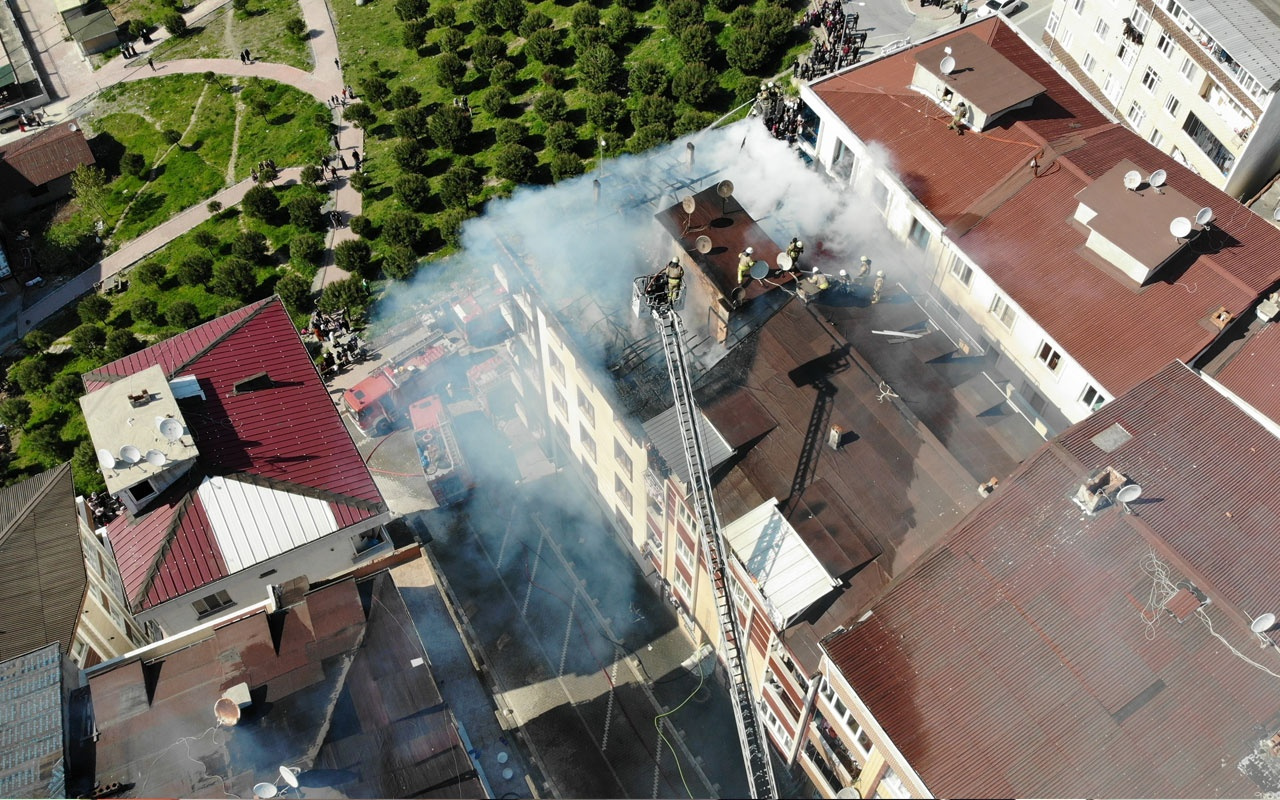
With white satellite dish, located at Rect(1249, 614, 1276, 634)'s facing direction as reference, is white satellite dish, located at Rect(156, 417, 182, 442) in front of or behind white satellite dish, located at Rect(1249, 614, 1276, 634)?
in front
